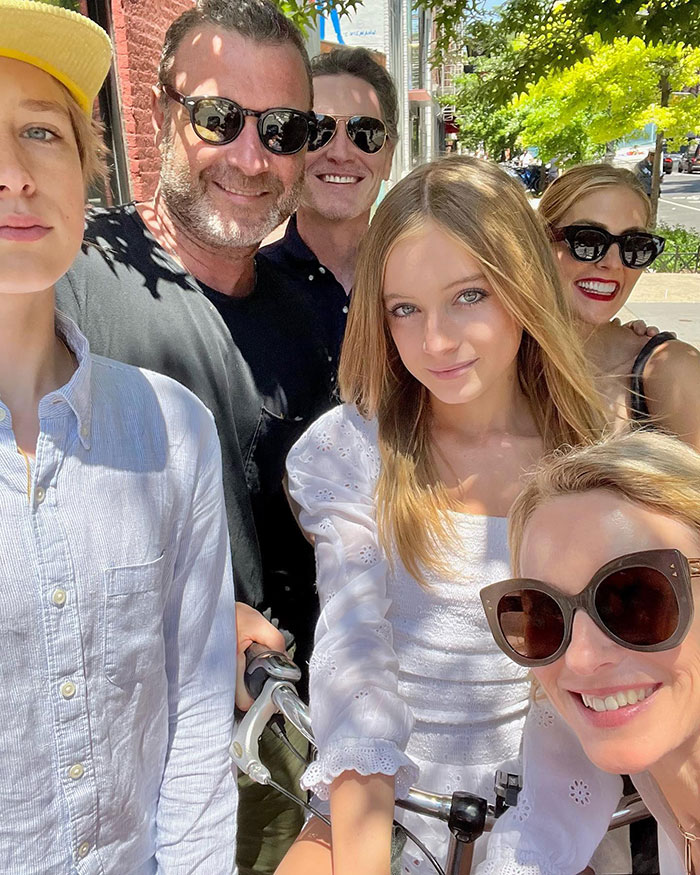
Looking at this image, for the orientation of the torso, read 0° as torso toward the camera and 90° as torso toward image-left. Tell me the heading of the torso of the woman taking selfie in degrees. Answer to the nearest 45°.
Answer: approximately 45°

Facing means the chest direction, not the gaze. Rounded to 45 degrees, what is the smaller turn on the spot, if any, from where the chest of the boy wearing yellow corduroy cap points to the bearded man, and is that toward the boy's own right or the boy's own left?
approximately 135° to the boy's own left

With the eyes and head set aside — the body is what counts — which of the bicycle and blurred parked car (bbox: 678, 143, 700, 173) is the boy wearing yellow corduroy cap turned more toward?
the bicycle

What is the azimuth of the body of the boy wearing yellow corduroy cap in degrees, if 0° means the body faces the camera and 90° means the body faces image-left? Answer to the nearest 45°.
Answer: approximately 0°

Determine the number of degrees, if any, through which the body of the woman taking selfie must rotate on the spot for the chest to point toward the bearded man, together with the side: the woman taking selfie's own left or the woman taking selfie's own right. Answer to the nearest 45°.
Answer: approximately 90° to the woman taking selfie's own right

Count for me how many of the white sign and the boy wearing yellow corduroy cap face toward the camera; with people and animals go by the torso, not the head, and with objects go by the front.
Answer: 2

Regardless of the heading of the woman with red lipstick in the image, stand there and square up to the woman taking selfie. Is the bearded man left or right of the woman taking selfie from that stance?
right

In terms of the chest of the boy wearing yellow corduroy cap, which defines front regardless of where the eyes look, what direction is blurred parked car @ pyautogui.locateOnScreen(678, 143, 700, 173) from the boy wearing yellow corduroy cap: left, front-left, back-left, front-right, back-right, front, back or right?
back-left

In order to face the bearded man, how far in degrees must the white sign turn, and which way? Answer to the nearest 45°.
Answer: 0° — it already faces them

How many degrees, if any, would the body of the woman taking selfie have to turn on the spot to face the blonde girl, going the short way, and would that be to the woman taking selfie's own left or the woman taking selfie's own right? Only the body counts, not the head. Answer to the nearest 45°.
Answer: approximately 90° to the woman taking selfie's own right

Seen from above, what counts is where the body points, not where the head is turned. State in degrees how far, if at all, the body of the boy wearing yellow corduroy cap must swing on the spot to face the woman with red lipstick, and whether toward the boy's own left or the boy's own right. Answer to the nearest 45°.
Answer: approximately 135° to the boy's own left

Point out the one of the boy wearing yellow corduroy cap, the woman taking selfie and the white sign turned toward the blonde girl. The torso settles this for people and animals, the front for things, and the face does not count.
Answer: the white sign

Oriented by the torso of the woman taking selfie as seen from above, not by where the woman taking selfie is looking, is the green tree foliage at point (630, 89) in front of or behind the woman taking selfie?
behind
